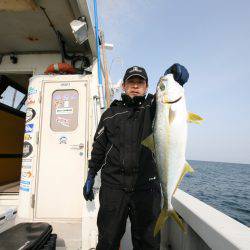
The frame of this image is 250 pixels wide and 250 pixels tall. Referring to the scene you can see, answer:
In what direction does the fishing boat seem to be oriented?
away from the camera

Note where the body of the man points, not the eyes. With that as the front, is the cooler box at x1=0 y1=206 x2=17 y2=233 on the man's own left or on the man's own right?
on the man's own right

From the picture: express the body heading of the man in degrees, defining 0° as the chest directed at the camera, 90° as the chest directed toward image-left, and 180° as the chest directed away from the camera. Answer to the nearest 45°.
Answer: approximately 0°
